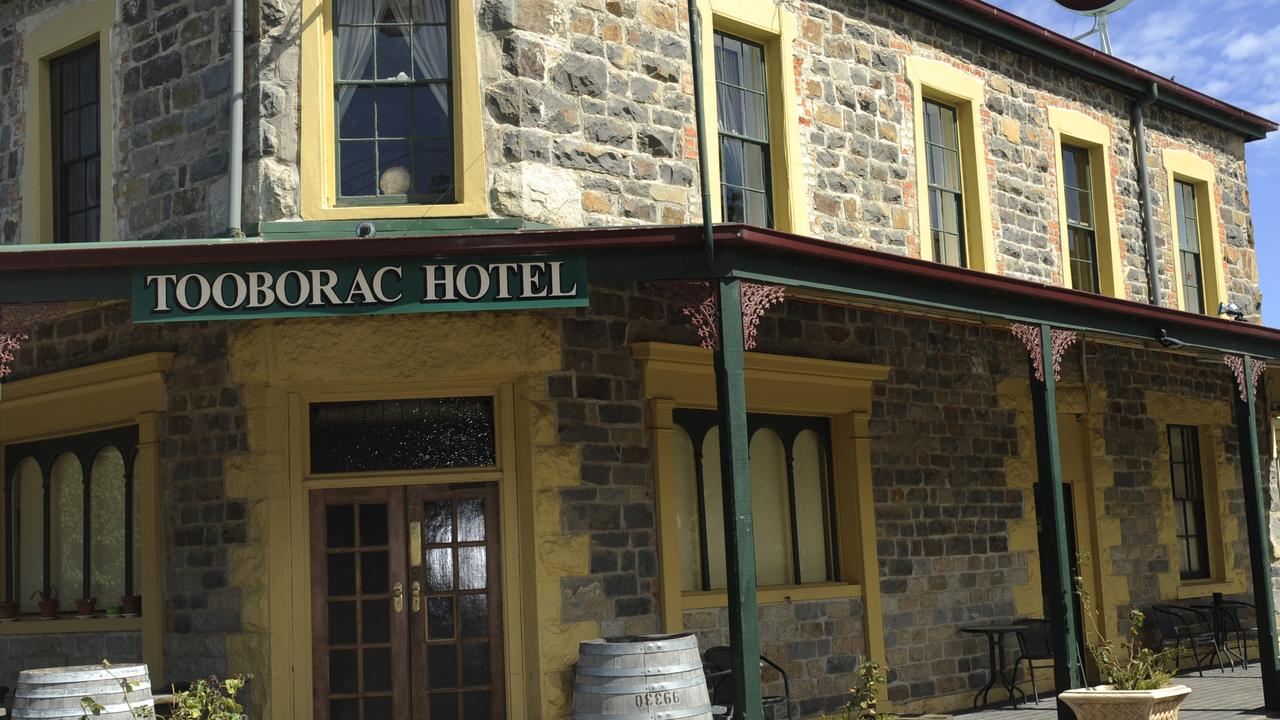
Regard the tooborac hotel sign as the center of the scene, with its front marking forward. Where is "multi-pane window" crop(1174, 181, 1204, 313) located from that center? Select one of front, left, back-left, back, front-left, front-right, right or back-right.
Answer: back-left

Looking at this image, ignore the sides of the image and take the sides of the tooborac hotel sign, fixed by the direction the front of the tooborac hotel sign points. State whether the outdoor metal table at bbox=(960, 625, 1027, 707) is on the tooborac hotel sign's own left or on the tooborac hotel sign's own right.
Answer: on the tooborac hotel sign's own left

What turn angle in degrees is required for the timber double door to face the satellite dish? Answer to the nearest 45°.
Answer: approximately 135° to its left

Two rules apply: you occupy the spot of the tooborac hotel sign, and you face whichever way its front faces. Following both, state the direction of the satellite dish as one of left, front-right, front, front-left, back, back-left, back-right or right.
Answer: back-left

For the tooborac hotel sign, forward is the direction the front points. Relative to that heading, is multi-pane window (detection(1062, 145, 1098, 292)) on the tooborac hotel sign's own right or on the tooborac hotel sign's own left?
on the tooborac hotel sign's own left

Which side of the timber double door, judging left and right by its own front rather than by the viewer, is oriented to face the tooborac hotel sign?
front

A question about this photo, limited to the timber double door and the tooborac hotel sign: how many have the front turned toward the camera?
2

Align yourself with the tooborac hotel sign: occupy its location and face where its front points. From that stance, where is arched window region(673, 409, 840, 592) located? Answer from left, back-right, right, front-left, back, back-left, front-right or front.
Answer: back-left

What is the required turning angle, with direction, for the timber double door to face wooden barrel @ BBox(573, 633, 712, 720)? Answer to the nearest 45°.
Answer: approximately 45° to its left

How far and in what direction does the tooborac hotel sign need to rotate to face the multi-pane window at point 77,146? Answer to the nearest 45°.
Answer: approximately 135° to its right

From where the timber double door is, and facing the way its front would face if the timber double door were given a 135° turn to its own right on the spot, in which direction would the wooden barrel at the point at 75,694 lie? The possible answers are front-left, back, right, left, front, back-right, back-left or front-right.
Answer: left
